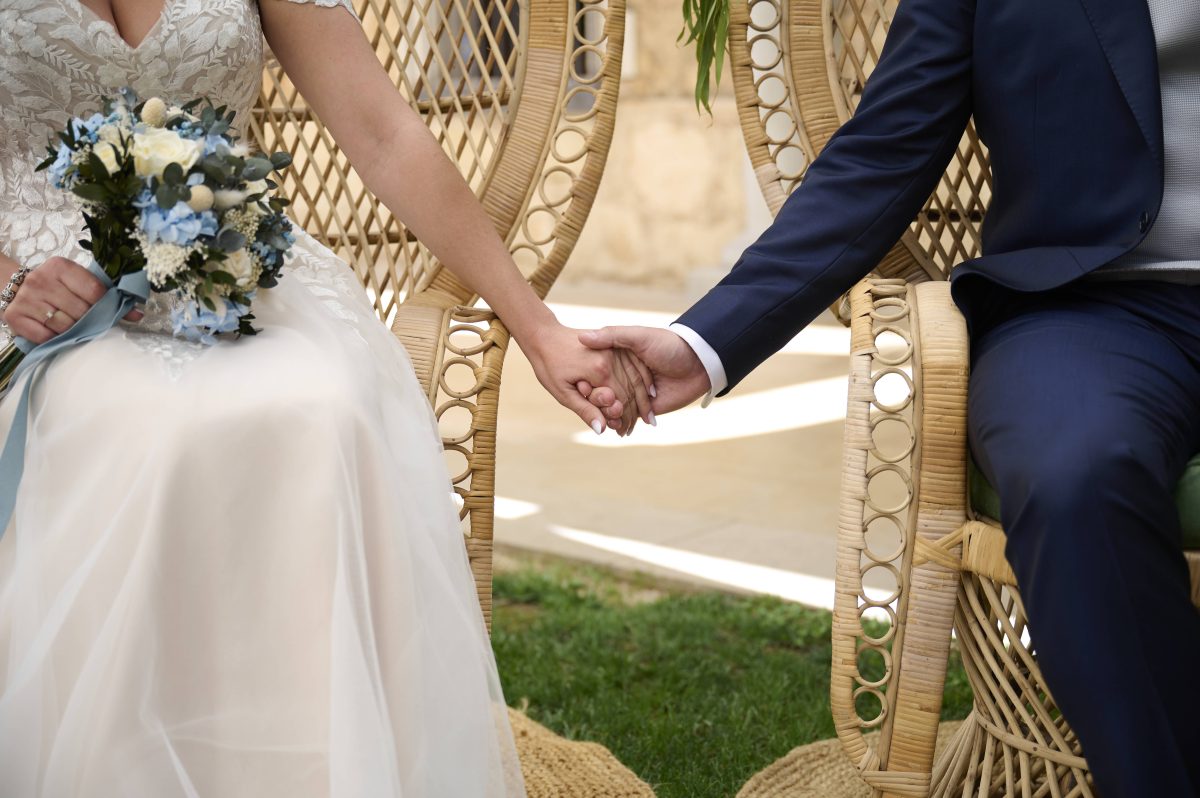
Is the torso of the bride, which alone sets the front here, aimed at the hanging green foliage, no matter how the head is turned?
no

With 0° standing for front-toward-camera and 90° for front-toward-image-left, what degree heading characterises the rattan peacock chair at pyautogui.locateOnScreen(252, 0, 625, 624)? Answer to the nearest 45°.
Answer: approximately 0°

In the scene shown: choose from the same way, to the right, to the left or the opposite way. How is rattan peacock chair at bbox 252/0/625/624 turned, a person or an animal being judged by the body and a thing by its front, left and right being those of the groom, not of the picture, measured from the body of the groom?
the same way

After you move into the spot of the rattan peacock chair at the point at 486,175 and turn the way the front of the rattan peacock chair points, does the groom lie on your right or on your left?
on your left

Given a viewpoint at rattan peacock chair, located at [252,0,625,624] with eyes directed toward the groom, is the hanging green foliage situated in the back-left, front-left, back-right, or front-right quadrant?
front-left

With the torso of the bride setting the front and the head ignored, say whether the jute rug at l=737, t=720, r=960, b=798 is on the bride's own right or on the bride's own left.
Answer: on the bride's own left

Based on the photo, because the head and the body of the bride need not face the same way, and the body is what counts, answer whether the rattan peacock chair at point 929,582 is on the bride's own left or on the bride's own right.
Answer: on the bride's own left

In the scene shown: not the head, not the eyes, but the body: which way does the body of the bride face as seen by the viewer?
toward the camera
